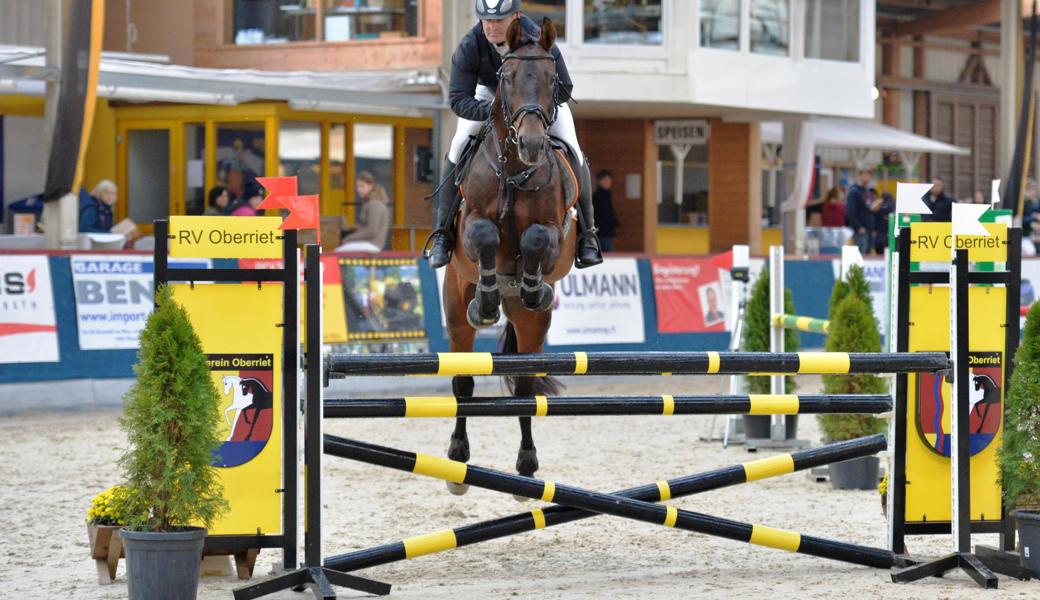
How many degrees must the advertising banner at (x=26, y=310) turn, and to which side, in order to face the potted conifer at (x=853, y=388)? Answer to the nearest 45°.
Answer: approximately 45° to its left

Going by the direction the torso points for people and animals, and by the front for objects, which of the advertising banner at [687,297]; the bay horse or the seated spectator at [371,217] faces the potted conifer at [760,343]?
the advertising banner

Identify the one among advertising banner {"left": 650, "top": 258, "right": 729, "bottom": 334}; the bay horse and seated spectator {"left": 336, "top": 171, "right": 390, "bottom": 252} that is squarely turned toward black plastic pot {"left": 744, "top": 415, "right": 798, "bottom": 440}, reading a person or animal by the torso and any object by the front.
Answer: the advertising banner

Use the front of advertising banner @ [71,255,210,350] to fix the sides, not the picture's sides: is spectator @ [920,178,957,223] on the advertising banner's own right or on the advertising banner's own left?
on the advertising banner's own left
